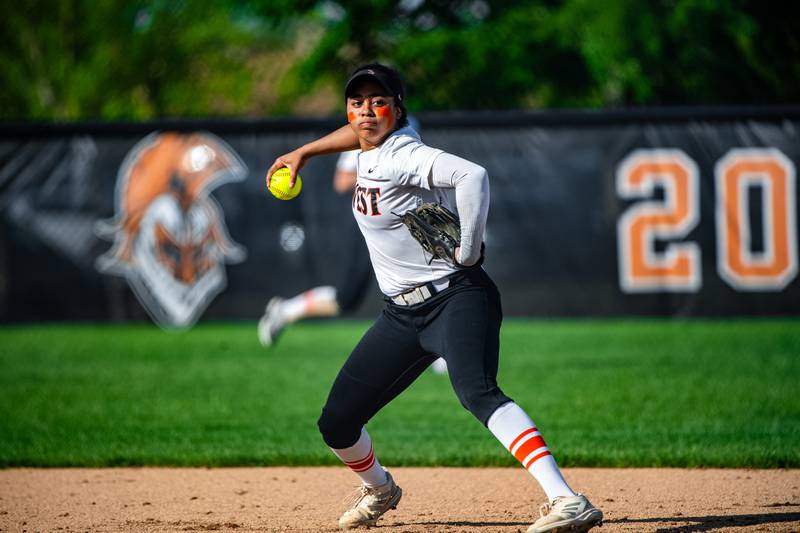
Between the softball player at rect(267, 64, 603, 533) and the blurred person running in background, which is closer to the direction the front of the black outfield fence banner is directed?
the softball player

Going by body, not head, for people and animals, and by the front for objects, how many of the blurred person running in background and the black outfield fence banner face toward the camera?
1

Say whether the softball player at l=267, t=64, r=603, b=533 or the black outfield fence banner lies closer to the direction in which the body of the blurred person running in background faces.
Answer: the black outfield fence banner

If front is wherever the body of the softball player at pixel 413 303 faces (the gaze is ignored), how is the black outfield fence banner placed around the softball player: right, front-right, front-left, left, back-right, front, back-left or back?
back-right

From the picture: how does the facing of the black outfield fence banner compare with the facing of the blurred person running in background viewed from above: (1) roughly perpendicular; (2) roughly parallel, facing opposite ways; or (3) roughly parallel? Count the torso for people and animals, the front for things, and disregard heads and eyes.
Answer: roughly perpendicular

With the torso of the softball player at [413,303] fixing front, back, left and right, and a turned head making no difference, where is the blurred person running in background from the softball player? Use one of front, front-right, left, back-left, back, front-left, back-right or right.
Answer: back-right
